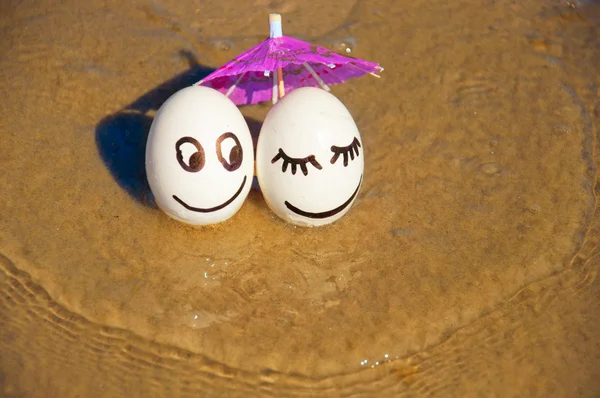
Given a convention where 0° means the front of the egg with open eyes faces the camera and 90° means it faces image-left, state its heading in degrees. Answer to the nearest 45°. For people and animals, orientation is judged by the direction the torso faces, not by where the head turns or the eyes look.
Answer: approximately 0°

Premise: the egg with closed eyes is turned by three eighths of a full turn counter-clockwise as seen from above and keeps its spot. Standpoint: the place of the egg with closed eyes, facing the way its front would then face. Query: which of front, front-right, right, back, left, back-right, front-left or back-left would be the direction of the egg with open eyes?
left

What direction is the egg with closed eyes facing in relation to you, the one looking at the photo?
facing the viewer and to the right of the viewer
